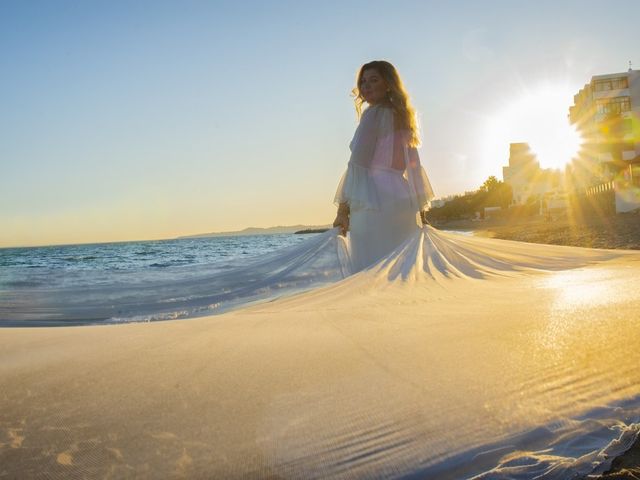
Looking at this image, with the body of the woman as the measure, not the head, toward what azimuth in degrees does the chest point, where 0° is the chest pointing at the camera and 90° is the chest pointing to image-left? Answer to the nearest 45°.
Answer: approximately 135°

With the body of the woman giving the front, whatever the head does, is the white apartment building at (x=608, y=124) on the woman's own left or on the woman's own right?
on the woman's own right
